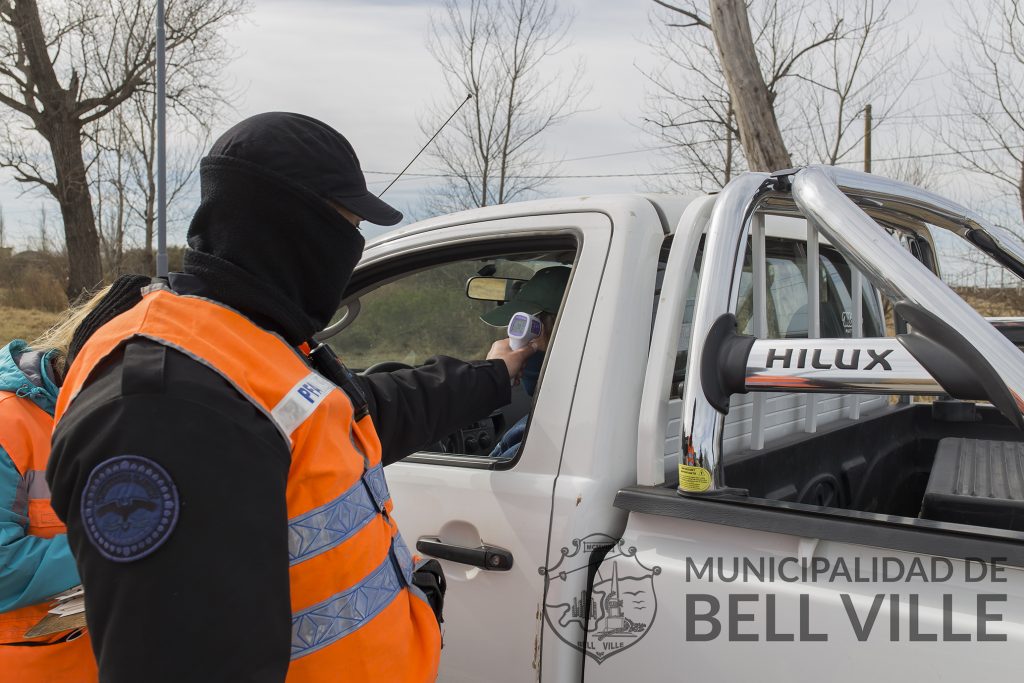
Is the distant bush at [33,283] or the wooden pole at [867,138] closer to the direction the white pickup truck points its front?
the distant bush

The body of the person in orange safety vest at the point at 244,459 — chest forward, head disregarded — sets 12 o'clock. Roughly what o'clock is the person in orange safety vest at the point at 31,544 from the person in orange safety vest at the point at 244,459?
the person in orange safety vest at the point at 31,544 is roughly at 8 o'clock from the person in orange safety vest at the point at 244,459.

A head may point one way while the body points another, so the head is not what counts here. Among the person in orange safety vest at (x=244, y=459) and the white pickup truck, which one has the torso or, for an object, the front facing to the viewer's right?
the person in orange safety vest

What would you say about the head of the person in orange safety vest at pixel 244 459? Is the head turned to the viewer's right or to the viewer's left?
to the viewer's right

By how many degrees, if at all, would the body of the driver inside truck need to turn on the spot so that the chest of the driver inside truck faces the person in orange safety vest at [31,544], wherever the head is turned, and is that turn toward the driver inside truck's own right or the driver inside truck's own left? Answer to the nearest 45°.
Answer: approximately 45° to the driver inside truck's own left

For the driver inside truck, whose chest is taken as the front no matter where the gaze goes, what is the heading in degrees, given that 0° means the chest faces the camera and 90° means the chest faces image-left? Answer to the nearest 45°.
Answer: approximately 90°

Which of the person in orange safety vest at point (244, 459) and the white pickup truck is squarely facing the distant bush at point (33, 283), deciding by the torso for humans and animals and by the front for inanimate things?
the white pickup truck

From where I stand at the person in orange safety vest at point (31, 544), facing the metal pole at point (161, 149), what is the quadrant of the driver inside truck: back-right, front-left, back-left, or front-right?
front-right

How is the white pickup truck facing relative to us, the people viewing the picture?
facing away from the viewer and to the left of the viewer

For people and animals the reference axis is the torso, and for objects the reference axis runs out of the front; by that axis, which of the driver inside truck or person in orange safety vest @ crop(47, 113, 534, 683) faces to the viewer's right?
the person in orange safety vest

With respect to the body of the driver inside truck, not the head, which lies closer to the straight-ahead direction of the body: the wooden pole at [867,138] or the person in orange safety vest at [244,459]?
the person in orange safety vest

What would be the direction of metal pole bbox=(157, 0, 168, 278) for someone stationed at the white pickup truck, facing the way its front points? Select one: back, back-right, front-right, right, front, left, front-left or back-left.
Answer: front

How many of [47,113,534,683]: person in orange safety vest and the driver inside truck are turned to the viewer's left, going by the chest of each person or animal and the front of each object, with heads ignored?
1

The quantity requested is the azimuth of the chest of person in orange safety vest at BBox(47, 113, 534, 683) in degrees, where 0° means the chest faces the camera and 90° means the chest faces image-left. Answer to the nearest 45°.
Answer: approximately 270°
